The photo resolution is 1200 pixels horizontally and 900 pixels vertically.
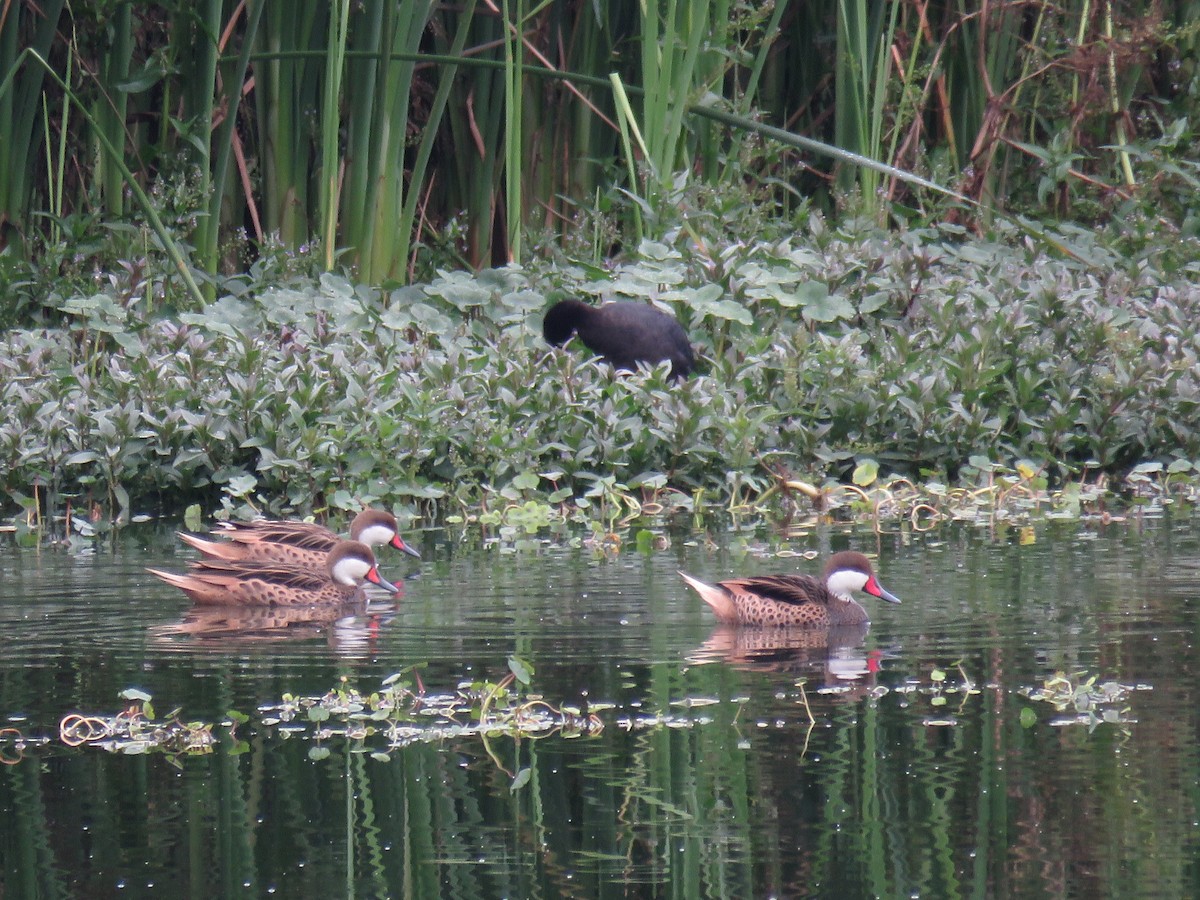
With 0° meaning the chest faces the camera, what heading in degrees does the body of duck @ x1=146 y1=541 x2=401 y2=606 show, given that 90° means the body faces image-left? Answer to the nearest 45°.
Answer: approximately 270°

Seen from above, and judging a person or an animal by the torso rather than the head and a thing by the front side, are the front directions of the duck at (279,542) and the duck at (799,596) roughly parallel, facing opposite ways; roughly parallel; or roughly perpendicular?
roughly parallel

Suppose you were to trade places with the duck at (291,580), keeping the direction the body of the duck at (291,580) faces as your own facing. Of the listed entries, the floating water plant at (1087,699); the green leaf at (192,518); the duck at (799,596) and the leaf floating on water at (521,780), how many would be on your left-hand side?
1

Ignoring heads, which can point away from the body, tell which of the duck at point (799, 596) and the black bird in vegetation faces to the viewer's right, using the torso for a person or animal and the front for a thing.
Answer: the duck

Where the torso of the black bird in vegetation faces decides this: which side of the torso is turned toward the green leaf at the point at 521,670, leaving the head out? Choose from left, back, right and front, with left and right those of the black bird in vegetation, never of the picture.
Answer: left

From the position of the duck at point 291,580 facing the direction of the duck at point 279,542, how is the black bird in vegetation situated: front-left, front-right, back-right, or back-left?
front-right

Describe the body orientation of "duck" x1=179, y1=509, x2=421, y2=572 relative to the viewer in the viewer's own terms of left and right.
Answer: facing to the right of the viewer

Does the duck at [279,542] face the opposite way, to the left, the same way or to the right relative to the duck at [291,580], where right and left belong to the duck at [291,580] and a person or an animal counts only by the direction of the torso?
the same way

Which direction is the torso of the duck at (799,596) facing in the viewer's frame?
to the viewer's right

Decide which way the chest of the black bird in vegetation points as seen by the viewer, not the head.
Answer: to the viewer's left

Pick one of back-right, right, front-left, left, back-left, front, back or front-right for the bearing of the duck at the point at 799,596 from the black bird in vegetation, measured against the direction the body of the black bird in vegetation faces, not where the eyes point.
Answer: left

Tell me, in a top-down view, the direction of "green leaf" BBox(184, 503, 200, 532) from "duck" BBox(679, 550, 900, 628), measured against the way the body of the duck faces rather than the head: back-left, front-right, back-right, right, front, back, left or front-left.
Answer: back-left

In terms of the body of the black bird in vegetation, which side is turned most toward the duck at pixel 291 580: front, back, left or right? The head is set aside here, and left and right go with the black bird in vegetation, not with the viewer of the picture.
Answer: left

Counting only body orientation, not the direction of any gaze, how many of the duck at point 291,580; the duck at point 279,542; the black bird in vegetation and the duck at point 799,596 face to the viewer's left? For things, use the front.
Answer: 1

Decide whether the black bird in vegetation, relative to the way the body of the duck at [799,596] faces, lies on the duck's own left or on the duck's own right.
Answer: on the duck's own left

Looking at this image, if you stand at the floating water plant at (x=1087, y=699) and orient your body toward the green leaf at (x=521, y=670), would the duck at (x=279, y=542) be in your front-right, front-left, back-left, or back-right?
front-right
